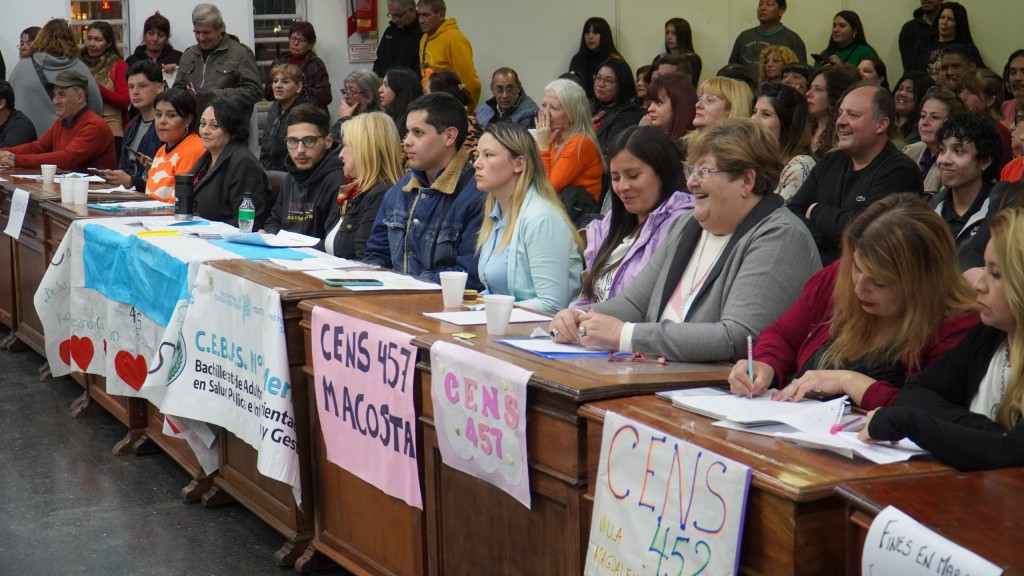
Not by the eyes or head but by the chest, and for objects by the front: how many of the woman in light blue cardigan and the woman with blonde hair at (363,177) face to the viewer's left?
2

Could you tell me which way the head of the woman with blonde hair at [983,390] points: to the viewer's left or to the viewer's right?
to the viewer's left

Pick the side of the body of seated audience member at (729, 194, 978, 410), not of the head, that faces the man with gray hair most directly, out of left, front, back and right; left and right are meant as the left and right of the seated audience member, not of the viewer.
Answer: right

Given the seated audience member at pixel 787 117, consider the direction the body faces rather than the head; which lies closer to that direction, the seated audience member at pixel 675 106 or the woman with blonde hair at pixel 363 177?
the woman with blonde hair

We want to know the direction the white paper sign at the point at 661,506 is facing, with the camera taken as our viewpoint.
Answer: facing the viewer and to the left of the viewer

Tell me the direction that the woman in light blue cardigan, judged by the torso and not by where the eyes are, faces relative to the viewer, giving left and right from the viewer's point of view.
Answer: facing to the left of the viewer

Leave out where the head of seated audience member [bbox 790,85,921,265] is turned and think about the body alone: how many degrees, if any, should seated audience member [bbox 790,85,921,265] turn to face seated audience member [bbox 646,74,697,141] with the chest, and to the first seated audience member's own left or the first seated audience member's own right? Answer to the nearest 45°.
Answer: approximately 90° to the first seated audience member's own right

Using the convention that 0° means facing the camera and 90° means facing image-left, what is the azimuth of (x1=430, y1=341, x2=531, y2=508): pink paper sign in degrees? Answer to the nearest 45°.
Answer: approximately 45°

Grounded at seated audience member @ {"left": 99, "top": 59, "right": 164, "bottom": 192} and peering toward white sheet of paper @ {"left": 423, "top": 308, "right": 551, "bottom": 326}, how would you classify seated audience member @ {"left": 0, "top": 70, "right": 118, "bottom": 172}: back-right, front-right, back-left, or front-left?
back-right

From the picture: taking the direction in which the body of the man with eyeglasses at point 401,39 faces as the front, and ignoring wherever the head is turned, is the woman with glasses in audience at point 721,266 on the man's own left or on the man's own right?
on the man's own left

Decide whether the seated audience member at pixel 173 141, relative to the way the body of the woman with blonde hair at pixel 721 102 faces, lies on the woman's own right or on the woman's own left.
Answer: on the woman's own right

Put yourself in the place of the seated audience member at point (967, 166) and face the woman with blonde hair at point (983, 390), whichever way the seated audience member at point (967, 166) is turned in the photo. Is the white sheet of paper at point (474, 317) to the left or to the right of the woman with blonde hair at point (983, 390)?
right

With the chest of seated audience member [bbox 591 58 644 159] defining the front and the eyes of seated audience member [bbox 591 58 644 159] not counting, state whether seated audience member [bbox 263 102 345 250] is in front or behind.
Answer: in front
